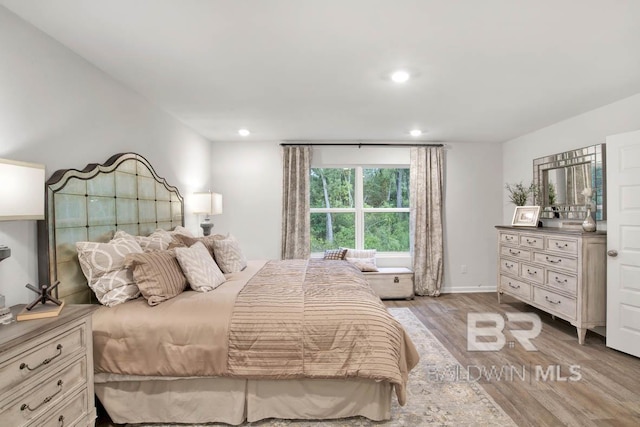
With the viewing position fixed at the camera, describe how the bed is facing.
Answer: facing to the right of the viewer

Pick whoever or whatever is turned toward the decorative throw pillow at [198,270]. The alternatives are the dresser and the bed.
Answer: the dresser

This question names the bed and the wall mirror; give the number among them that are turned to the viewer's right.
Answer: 1

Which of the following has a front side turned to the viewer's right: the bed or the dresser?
the bed

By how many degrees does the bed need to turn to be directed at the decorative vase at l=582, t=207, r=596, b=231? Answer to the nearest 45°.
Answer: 0° — it already faces it

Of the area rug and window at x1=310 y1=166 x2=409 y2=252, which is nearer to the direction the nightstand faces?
the area rug

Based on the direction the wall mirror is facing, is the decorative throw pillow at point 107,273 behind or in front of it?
in front

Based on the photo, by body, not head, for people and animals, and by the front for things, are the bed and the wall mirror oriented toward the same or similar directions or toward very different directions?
very different directions

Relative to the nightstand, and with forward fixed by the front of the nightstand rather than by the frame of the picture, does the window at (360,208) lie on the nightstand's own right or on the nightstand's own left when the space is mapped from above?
on the nightstand's own left
